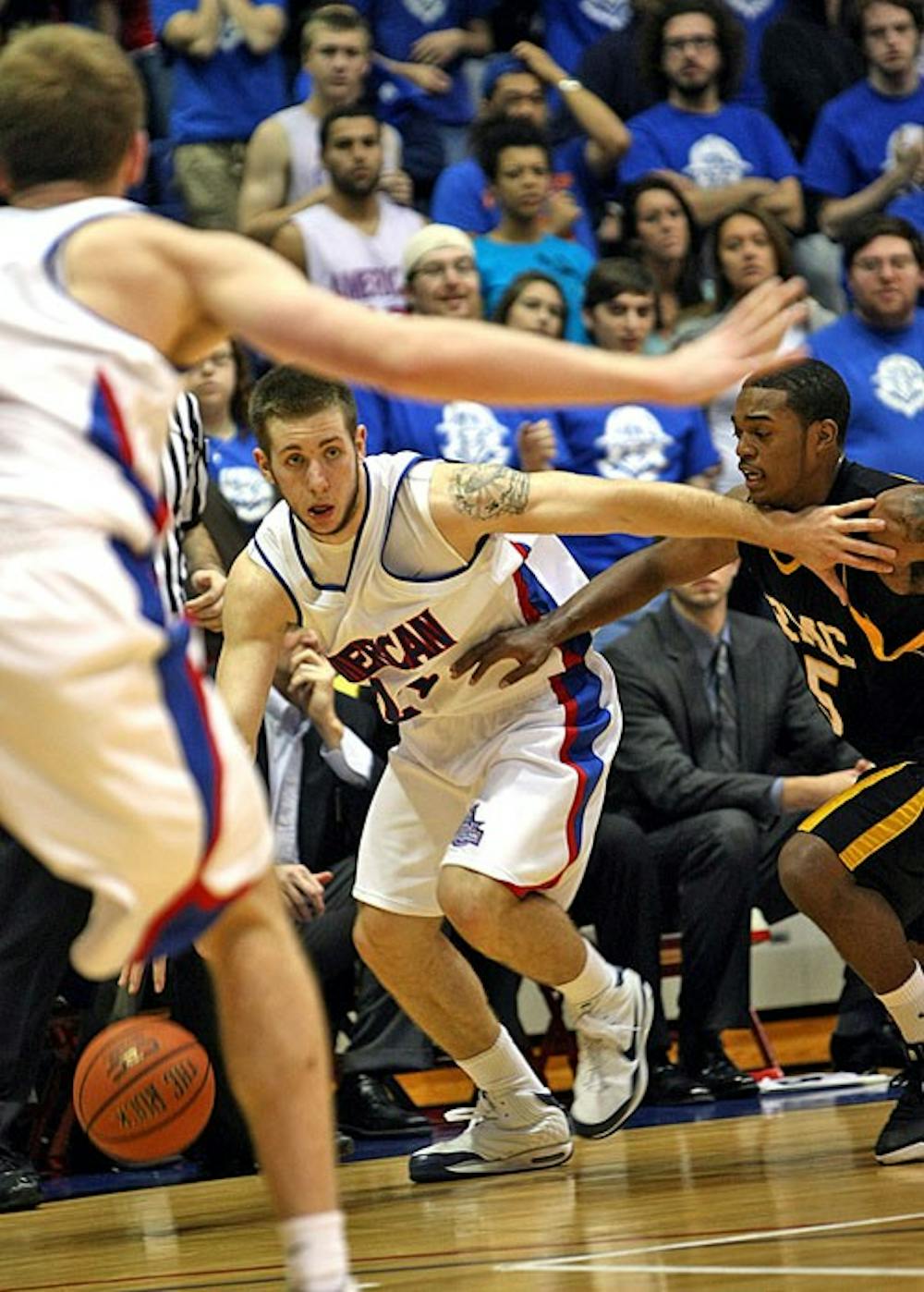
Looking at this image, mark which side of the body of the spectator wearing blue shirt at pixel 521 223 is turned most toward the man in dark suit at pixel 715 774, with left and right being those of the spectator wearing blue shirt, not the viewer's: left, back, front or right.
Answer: front

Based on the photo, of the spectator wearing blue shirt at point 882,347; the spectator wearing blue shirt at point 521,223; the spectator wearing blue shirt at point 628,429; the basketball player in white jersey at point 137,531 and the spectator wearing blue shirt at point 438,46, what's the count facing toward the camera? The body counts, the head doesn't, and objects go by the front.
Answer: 4

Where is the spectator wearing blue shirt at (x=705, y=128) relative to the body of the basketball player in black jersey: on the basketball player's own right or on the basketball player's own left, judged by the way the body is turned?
on the basketball player's own right

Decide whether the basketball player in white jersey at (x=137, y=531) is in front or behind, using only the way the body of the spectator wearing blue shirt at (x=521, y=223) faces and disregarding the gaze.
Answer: in front

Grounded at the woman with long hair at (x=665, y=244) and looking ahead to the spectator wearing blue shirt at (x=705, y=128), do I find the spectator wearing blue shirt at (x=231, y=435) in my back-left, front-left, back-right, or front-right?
back-left

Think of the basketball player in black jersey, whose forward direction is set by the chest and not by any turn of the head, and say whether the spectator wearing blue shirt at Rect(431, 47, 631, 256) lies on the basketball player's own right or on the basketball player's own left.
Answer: on the basketball player's own right

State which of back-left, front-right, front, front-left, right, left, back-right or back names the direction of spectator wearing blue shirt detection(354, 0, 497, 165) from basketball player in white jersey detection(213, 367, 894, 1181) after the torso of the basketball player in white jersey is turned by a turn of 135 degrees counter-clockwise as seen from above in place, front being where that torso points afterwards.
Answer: left

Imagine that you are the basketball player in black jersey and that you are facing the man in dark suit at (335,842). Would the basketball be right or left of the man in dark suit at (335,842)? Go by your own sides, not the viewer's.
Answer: left

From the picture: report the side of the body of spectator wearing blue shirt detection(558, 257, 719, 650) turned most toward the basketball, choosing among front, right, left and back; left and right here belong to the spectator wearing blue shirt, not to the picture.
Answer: front

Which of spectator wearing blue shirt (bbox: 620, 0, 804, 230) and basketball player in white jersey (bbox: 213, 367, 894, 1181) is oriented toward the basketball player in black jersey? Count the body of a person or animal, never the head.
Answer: the spectator wearing blue shirt

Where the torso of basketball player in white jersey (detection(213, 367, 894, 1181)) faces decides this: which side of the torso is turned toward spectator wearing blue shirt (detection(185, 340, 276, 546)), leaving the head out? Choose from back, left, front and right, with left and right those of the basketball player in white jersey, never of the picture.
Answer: right

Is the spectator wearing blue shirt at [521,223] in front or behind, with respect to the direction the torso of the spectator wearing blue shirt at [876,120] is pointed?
in front

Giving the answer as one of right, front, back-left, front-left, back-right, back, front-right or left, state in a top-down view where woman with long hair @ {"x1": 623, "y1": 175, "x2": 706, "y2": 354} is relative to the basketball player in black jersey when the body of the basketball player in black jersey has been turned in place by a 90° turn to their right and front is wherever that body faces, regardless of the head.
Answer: front-right

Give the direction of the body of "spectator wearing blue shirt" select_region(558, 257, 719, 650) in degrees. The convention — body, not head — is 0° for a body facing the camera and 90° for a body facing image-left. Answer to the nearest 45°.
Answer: approximately 0°

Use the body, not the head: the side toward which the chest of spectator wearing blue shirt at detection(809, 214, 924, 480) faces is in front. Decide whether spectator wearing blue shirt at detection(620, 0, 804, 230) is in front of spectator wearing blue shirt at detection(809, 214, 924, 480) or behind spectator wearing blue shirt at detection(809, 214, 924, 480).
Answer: behind

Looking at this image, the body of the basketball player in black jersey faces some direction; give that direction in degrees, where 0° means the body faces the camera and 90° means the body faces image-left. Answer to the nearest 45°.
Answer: approximately 45°
